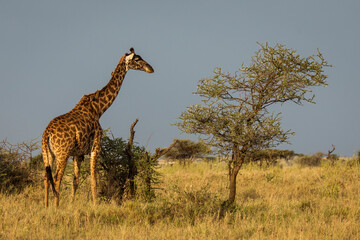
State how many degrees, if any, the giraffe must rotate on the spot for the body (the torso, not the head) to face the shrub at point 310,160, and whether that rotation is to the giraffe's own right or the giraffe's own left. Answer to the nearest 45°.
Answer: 0° — it already faces it

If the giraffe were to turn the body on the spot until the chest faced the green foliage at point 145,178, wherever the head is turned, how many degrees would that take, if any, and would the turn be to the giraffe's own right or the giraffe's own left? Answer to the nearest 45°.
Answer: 0° — it already faces it

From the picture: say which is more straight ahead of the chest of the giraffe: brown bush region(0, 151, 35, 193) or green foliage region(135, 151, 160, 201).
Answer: the green foliage

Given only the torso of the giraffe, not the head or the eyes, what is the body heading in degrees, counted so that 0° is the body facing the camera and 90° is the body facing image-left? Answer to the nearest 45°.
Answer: approximately 225°

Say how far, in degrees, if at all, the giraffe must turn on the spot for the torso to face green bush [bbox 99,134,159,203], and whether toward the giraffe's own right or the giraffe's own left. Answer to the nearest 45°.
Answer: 0° — it already faces it
